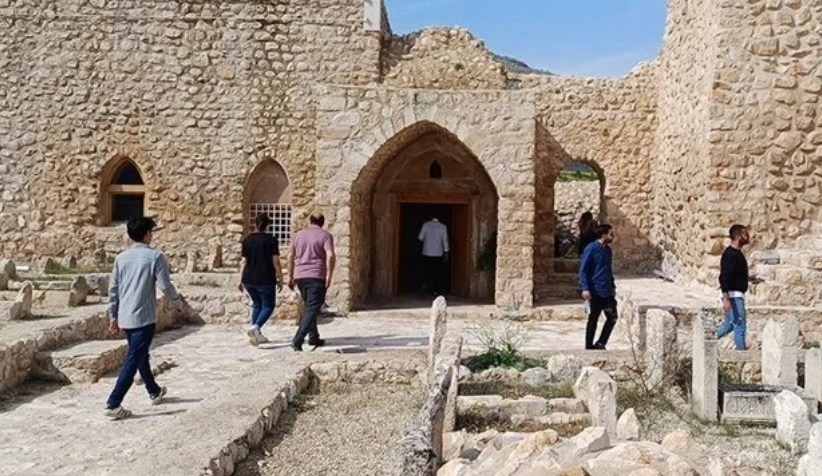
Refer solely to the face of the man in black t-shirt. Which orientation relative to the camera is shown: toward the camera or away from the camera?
away from the camera

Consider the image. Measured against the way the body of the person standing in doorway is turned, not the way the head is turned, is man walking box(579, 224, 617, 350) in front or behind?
behind

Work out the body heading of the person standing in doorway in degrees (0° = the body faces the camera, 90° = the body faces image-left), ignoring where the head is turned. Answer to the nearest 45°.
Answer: approximately 180°

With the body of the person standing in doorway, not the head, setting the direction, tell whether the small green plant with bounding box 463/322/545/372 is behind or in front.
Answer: behind

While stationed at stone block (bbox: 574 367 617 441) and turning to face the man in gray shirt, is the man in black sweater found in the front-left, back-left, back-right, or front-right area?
back-right

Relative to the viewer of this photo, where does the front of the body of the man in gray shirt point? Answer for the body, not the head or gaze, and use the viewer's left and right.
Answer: facing away from the viewer and to the right of the viewer
